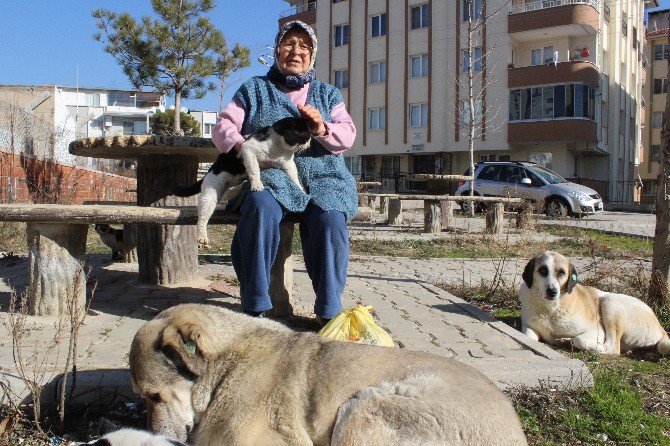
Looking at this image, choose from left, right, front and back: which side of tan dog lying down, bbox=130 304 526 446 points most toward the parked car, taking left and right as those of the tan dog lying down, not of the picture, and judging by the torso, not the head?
right

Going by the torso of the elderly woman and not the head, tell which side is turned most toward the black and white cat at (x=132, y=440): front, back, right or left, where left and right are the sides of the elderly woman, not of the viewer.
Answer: front

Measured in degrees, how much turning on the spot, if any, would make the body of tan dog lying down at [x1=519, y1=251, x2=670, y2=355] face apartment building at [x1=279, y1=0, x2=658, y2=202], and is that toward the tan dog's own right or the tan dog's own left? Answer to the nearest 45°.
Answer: approximately 135° to the tan dog's own right

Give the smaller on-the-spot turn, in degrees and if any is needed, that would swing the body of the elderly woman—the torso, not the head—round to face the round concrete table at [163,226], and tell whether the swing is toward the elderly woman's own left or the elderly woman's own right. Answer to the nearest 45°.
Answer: approximately 135° to the elderly woman's own right

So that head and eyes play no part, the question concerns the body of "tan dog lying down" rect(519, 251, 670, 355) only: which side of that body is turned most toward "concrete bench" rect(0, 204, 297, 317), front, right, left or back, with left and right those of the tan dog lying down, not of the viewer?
front

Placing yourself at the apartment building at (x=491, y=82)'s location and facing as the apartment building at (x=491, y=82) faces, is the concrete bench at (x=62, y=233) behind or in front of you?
in front

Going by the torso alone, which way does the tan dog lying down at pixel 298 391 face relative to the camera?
to the viewer's left

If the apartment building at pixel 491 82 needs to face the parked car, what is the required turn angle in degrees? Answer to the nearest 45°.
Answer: approximately 45° to its left

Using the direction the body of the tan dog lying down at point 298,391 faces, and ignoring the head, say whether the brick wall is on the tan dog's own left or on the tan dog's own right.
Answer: on the tan dog's own right

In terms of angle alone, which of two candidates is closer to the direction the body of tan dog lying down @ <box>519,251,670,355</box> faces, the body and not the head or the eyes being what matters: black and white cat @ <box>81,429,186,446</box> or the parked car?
the black and white cat

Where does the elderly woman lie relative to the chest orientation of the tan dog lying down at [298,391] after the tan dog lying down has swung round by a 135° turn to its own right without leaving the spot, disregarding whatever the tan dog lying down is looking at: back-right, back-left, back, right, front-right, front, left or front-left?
front-left

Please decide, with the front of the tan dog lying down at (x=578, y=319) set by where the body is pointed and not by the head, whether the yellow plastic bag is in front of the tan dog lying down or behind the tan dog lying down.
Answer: in front

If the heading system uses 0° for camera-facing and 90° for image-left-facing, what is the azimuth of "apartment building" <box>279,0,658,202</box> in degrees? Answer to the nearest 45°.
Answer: approximately 45°
